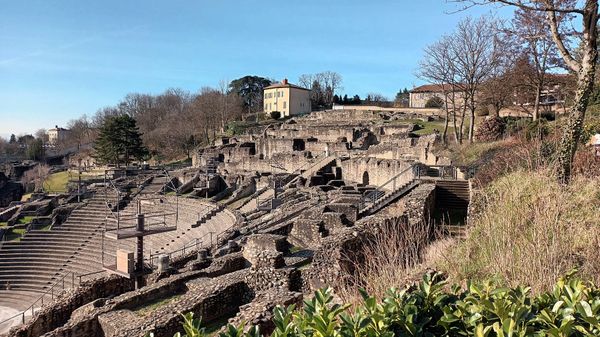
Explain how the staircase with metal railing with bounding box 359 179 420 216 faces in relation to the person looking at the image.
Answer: facing to the left of the viewer

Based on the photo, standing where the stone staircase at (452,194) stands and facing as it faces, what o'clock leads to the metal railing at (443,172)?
The metal railing is roughly at 6 o'clock from the stone staircase.

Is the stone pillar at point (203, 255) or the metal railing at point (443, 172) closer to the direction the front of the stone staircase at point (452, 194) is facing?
the stone pillar

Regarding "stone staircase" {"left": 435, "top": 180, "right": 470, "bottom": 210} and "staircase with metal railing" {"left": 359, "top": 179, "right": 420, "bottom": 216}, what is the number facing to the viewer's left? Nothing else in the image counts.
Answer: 1

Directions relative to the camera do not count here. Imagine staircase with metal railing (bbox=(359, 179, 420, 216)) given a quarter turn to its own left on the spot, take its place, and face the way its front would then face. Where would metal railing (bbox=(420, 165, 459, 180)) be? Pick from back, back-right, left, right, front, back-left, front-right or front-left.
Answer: back-left

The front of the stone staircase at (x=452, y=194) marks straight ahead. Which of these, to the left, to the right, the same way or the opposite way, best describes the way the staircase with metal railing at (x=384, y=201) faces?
to the right

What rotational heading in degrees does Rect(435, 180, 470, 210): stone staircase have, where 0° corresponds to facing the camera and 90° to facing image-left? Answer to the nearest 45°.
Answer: approximately 0°

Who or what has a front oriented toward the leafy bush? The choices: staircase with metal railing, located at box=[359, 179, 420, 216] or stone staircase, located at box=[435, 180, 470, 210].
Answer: stone staircase, located at box=[435, 180, 470, 210]

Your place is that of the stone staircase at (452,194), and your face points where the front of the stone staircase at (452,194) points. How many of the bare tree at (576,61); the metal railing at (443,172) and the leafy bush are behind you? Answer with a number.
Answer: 1

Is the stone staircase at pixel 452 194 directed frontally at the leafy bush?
yes

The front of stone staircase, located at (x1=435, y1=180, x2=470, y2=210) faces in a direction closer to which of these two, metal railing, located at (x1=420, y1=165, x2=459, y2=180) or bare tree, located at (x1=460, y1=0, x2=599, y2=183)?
the bare tree
